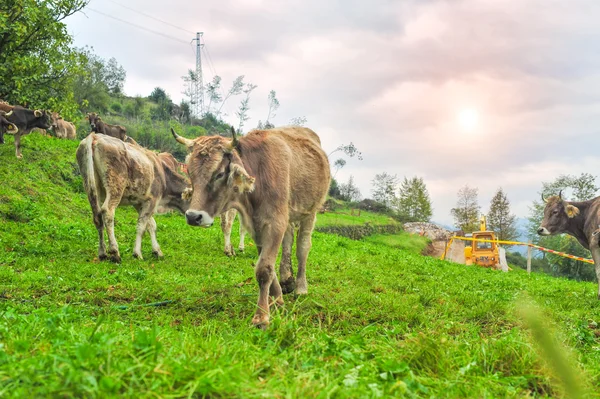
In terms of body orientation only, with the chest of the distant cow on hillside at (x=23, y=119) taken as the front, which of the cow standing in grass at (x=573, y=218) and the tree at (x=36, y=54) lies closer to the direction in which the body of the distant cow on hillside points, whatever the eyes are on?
the cow standing in grass

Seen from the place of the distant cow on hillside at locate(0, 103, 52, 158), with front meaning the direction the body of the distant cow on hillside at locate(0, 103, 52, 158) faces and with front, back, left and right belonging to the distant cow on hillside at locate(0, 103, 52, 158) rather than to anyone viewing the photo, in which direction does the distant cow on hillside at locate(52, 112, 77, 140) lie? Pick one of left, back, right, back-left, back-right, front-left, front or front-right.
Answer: left

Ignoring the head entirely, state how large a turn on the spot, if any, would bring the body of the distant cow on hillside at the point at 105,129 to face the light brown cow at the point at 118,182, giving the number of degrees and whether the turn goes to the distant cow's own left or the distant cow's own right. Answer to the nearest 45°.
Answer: approximately 90° to the distant cow's own left

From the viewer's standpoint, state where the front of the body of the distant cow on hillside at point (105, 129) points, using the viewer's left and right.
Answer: facing to the left of the viewer

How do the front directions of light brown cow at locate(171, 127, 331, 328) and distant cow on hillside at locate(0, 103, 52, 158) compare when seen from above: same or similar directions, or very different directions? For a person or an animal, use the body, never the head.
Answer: very different directions

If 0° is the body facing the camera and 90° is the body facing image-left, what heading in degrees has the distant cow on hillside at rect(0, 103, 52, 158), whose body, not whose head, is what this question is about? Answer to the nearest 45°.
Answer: approximately 270°

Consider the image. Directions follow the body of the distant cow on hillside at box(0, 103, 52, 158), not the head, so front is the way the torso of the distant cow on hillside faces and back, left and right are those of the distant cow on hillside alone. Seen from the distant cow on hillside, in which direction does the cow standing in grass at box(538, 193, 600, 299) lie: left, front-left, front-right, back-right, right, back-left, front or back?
front-right

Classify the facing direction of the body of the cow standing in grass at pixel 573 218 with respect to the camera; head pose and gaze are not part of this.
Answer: to the viewer's left

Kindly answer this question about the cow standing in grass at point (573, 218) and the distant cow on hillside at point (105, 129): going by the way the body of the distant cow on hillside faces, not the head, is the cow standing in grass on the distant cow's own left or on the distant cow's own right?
on the distant cow's own left

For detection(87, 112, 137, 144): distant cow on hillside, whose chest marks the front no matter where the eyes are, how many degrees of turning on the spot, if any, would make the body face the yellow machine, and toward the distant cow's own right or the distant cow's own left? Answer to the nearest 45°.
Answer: approximately 180°

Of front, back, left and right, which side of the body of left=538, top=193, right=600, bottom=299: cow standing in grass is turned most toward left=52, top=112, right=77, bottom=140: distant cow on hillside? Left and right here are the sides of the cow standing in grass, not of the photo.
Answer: front

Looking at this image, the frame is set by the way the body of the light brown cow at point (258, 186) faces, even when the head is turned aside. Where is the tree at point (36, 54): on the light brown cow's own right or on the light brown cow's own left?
on the light brown cow's own right

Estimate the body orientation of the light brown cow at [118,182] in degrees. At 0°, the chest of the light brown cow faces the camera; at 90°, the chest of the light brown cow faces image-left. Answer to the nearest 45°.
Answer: approximately 225°

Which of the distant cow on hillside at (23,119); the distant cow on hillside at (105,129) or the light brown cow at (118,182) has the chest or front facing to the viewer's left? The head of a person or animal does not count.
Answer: the distant cow on hillside at (105,129)
